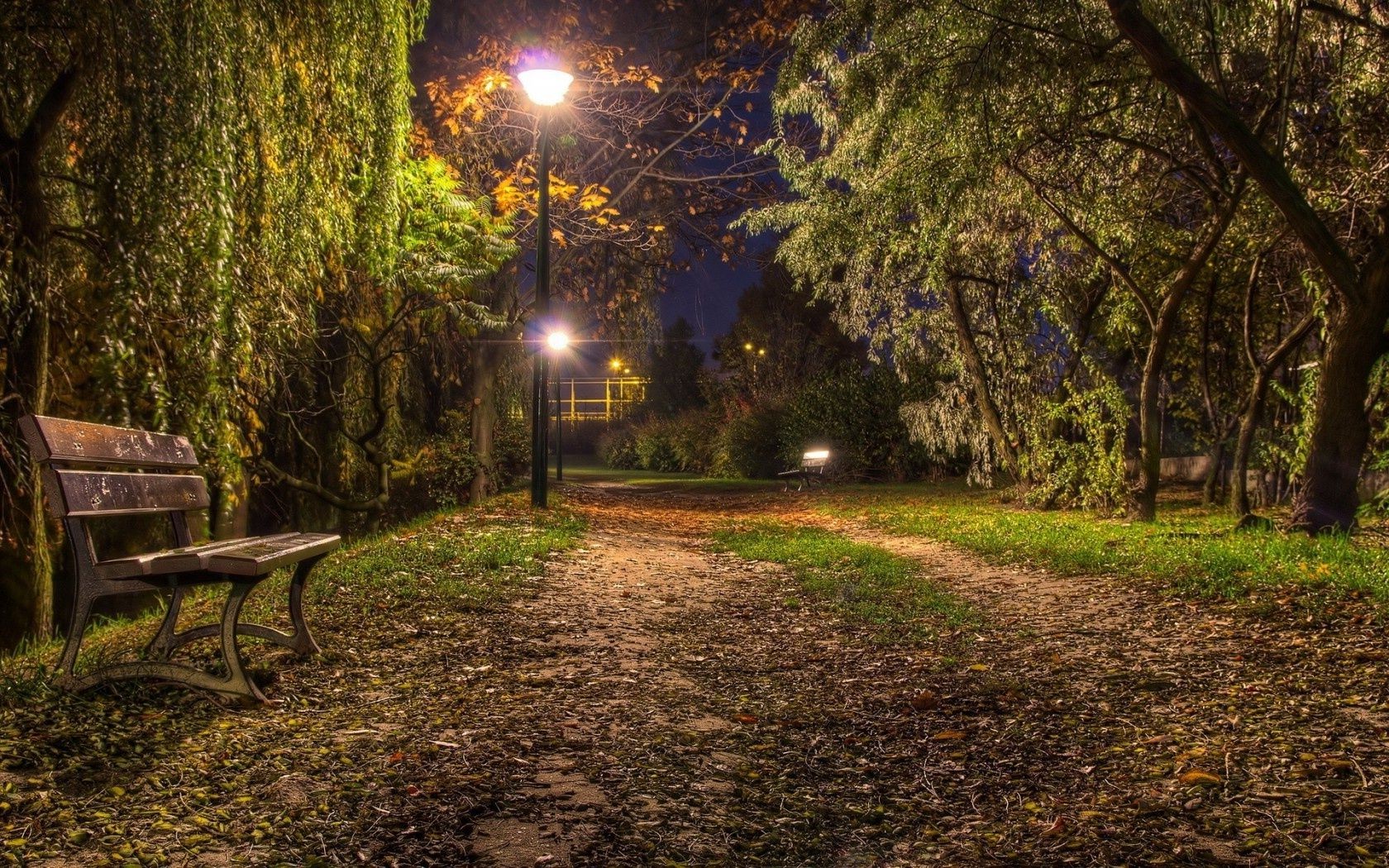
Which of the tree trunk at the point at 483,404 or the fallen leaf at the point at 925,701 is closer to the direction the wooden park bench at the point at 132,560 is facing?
the fallen leaf

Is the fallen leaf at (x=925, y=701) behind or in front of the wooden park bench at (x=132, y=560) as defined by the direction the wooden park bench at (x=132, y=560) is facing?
in front

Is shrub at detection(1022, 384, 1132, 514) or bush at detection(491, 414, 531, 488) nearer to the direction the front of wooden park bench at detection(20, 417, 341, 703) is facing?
the shrub

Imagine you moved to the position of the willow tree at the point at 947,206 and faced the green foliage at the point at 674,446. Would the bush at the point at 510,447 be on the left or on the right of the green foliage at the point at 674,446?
left

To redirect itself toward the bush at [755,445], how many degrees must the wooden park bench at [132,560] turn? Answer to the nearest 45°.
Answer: approximately 90° to its left

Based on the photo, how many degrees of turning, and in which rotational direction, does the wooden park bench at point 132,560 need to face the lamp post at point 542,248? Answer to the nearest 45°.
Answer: approximately 90° to its left

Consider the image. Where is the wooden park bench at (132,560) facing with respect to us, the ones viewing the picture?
facing the viewer and to the right of the viewer

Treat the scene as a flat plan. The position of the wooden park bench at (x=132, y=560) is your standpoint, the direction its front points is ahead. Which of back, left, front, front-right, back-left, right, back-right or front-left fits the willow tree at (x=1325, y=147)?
front-left

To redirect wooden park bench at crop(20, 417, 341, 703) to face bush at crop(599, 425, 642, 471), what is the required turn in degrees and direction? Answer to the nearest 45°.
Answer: approximately 90° to its left

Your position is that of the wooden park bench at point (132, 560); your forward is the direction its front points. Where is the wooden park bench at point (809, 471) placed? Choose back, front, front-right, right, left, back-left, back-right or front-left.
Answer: left

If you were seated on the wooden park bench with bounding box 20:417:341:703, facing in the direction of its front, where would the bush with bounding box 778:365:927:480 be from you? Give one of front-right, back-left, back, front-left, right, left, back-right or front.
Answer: left
